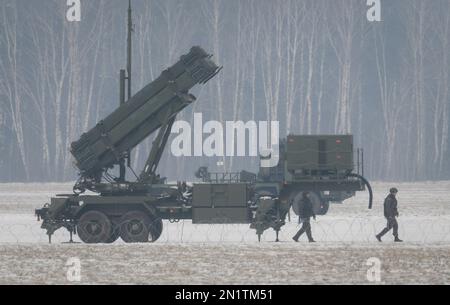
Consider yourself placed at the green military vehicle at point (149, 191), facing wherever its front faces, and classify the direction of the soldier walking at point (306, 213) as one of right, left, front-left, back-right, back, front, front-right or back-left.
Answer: front

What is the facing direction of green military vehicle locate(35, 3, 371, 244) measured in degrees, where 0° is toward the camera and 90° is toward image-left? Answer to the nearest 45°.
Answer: approximately 270°
